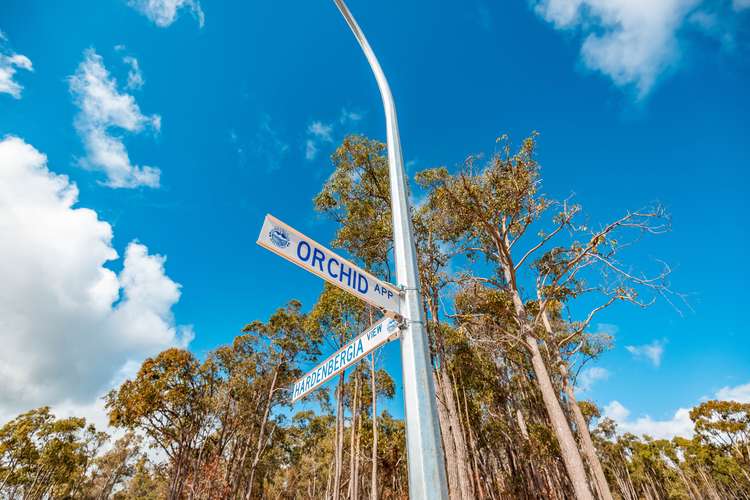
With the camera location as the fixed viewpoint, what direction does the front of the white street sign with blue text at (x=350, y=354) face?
facing the viewer and to the left of the viewer

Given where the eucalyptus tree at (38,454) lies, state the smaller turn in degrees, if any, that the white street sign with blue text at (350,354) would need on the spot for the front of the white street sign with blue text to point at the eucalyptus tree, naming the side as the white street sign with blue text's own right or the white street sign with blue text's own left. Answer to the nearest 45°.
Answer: approximately 90° to the white street sign with blue text's own right

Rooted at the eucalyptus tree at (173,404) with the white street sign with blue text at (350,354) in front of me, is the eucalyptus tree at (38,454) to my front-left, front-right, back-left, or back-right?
back-right

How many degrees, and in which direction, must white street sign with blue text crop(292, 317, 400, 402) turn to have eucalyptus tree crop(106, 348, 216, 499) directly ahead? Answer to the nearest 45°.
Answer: approximately 90° to its right
